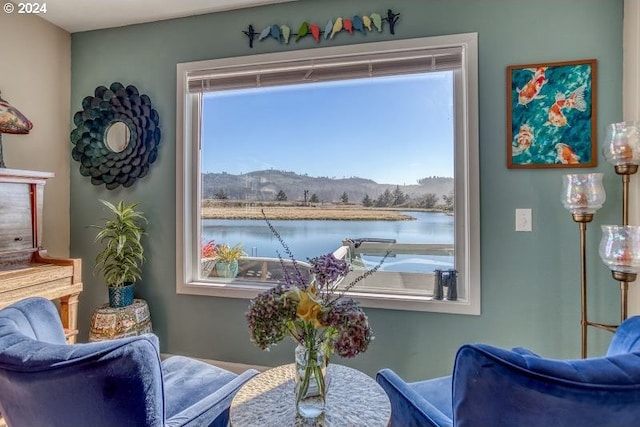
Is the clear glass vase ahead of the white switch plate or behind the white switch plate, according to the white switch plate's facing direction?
ahead

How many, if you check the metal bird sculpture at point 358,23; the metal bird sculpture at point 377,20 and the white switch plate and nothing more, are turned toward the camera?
1

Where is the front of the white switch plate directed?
toward the camera

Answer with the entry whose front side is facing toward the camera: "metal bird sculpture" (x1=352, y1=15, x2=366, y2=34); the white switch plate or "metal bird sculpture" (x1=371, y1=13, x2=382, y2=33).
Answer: the white switch plate

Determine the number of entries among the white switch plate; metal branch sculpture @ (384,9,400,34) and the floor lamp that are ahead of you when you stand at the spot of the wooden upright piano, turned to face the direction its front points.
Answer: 3

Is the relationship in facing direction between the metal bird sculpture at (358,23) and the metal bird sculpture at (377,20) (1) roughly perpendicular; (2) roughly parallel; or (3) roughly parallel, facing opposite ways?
roughly parallel

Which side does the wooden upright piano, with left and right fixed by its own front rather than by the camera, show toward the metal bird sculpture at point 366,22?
front

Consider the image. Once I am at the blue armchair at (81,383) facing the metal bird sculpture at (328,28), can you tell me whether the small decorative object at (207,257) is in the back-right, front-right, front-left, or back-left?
front-left
